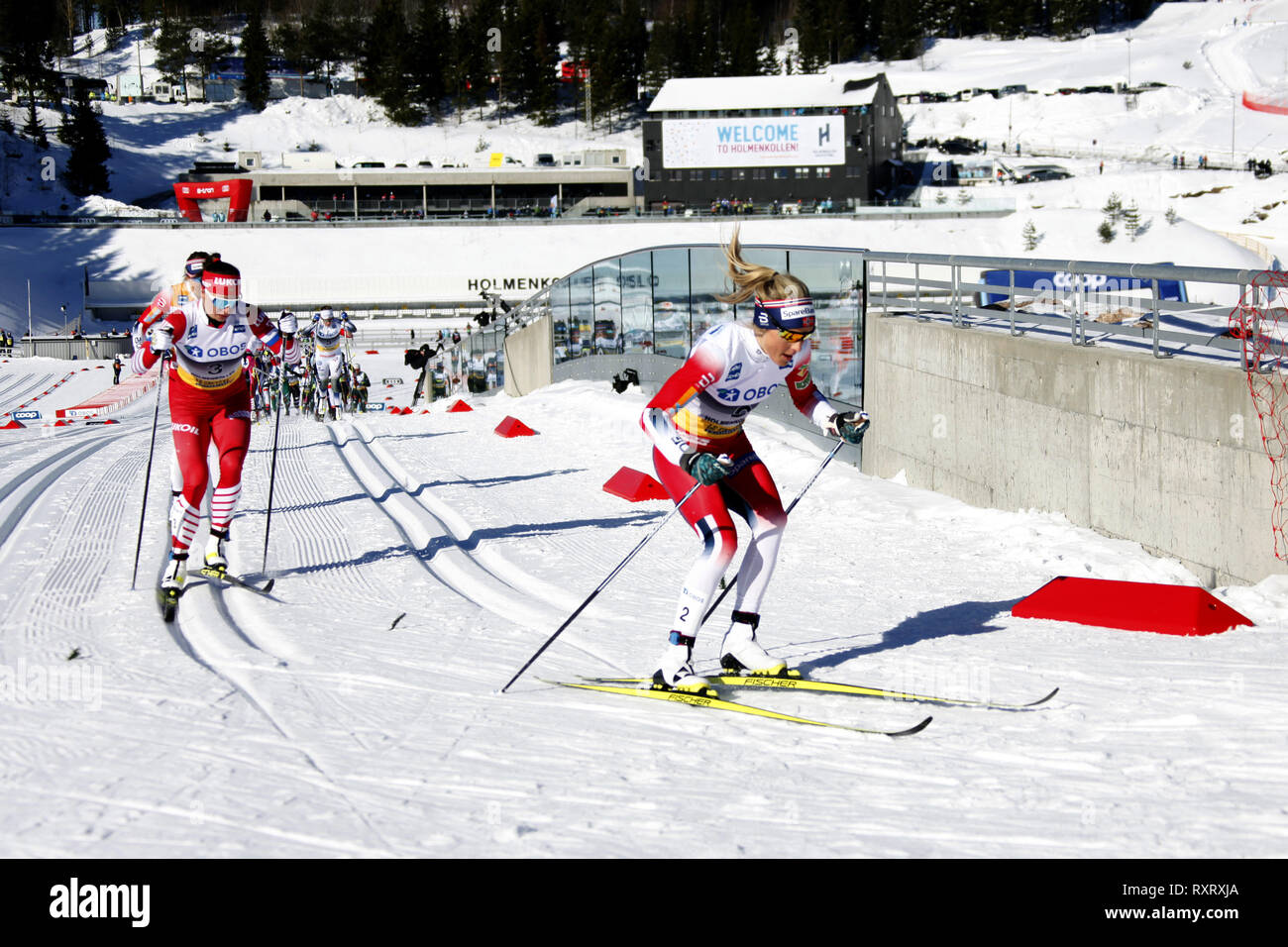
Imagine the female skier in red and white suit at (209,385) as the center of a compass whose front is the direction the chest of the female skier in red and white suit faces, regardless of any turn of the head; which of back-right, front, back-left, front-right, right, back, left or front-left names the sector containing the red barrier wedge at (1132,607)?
front-left

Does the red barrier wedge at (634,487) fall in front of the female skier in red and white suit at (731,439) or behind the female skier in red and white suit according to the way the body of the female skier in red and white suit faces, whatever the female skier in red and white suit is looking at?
behind

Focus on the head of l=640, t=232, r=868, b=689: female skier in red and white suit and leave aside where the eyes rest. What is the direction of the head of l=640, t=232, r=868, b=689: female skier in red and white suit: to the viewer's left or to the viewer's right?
to the viewer's right

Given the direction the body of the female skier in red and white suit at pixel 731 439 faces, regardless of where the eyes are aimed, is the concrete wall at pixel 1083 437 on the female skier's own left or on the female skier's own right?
on the female skier's own left

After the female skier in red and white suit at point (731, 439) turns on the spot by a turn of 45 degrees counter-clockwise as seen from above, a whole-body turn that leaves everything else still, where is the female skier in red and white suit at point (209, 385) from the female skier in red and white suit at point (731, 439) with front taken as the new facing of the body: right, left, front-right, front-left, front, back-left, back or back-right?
back-left

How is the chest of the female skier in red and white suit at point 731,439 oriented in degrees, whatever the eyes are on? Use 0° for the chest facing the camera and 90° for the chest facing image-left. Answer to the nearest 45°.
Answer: approximately 315°

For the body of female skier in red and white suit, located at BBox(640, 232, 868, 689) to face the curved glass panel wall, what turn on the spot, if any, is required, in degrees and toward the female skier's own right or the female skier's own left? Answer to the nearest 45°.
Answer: approximately 135° to the female skier's own left

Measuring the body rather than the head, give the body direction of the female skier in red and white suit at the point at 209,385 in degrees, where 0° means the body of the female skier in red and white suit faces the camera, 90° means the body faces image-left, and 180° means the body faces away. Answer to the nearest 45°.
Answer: approximately 0°
